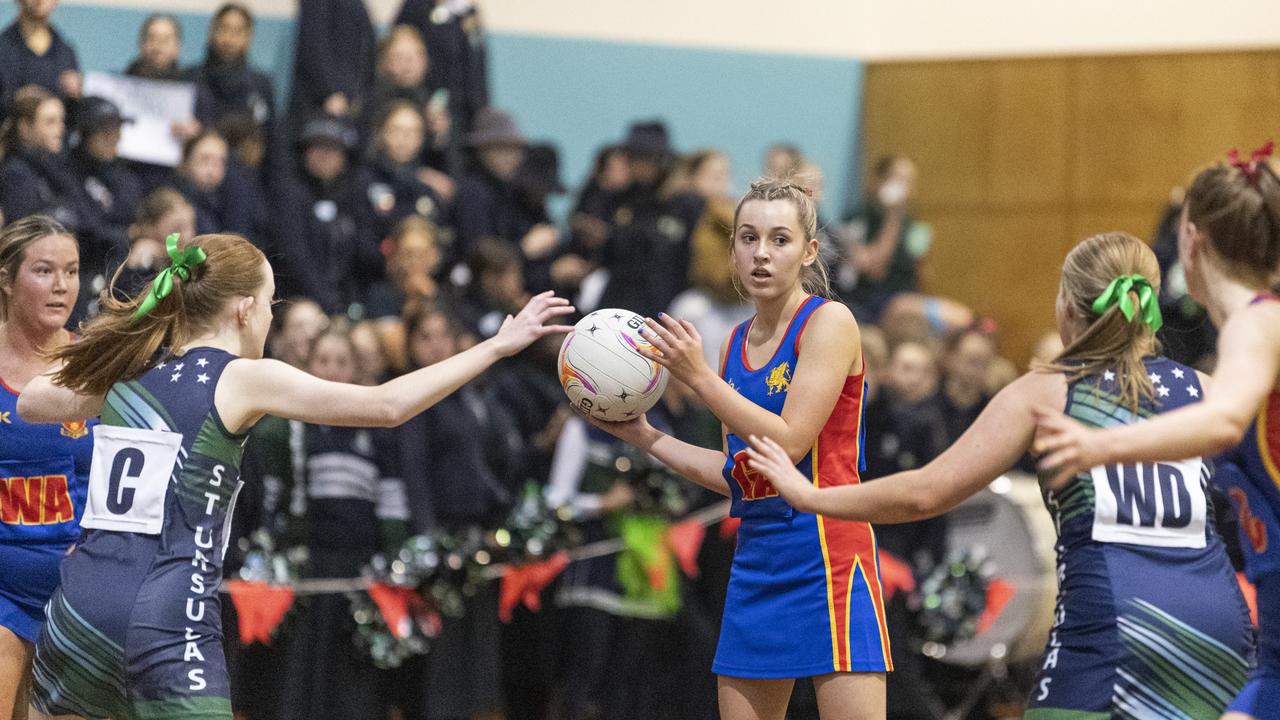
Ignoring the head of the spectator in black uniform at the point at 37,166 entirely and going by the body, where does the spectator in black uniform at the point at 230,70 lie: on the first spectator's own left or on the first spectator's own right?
on the first spectator's own left

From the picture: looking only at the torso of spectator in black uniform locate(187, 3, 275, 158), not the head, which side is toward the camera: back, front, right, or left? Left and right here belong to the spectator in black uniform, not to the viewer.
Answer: front

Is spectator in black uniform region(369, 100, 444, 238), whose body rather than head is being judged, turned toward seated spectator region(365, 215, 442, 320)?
yes

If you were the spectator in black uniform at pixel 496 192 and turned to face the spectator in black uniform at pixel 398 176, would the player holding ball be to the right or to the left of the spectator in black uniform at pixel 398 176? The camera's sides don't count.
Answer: left

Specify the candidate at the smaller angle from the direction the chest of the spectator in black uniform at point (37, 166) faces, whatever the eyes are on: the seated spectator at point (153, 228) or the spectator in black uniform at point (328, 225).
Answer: the seated spectator

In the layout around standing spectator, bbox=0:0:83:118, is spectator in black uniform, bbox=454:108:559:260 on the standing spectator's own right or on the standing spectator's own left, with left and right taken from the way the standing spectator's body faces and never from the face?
on the standing spectator's own left

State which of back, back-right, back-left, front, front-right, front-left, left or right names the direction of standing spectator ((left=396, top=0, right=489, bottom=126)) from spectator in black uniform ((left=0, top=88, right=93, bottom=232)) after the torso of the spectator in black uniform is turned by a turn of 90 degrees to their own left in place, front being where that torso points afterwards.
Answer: front

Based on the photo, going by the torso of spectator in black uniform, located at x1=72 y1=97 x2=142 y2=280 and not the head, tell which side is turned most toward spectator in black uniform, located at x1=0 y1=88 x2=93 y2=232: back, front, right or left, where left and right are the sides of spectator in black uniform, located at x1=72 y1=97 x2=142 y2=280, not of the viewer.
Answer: right

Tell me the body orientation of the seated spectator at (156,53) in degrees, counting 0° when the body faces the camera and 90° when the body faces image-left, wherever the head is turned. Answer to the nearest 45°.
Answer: approximately 0°
